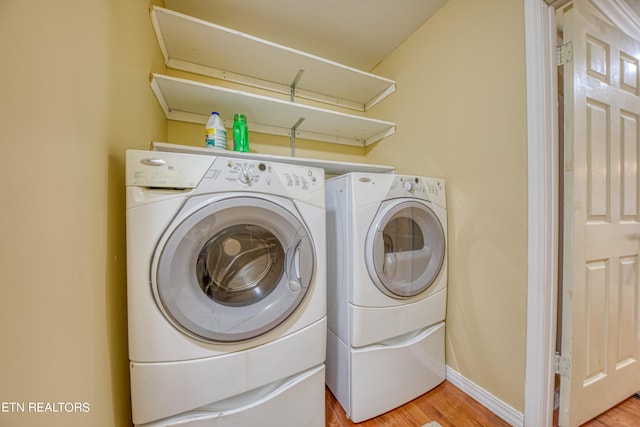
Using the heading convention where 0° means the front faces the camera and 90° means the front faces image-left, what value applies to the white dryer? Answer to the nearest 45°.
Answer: approximately 315°

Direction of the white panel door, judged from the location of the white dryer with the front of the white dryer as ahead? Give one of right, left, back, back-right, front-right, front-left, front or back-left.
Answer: front-left

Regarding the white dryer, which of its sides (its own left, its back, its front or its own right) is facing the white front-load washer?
right
